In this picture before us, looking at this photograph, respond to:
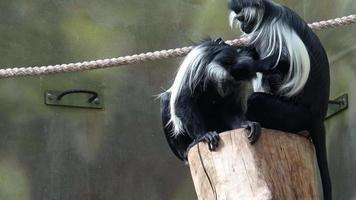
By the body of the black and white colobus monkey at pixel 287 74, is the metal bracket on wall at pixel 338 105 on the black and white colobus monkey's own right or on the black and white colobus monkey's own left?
on the black and white colobus monkey's own right

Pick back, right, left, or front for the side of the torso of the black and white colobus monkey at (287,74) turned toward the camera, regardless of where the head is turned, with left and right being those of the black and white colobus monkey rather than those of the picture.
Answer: left
